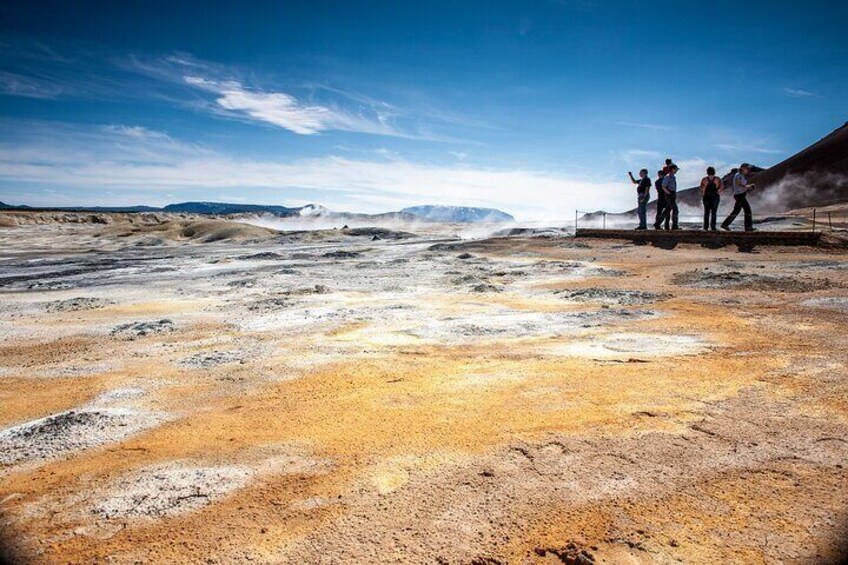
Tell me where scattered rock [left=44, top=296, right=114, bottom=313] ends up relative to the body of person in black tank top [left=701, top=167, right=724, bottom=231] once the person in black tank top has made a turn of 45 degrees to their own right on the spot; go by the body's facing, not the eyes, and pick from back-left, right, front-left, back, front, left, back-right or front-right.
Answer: back

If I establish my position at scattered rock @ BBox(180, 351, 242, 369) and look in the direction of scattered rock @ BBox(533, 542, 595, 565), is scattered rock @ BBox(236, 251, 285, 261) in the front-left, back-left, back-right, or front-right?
back-left

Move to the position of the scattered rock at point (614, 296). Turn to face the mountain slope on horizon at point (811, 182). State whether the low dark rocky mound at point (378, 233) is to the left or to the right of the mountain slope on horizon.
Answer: left

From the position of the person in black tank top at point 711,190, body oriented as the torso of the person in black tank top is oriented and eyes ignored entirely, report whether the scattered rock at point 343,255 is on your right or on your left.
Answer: on your left

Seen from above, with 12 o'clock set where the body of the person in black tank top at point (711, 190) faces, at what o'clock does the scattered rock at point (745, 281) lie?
The scattered rock is roughly at 6 o'clock from the person in black tank top.

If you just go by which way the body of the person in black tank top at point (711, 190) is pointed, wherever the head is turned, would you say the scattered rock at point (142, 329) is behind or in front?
behind

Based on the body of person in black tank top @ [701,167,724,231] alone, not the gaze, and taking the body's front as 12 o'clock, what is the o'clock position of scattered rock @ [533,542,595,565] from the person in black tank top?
The scattered rock is roughly at 6 o'clock from the person in black tank top.

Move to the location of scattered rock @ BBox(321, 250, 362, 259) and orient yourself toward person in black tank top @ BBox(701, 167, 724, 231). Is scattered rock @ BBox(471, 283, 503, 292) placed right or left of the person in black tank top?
right

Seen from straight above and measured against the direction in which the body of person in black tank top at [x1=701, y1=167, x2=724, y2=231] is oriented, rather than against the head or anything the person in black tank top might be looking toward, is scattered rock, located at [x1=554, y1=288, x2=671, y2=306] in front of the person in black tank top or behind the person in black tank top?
behind

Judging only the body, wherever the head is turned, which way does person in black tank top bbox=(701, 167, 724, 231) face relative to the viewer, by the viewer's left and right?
facing away from the viewer

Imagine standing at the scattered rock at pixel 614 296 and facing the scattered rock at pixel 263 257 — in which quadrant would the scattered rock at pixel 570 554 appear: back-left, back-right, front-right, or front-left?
back-left
